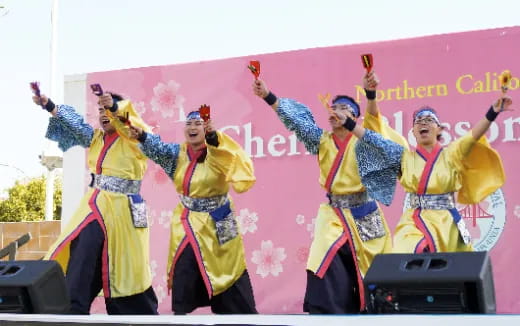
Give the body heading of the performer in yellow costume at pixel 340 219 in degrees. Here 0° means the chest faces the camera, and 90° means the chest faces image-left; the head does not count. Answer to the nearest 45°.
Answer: approximately 45°

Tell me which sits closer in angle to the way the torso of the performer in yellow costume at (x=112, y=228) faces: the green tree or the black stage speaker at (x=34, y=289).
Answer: the black stage speaker

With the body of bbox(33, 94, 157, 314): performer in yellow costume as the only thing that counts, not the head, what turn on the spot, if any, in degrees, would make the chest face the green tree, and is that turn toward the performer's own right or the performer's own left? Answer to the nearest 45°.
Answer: approximately 135° to the performer's own right

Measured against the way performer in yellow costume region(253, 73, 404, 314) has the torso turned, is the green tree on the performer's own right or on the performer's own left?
on the performer's own right

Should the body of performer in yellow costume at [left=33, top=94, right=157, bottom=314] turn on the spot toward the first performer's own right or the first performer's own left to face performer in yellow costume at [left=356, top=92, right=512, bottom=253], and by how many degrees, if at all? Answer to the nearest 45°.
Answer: approximately 90° to the first performer's own left

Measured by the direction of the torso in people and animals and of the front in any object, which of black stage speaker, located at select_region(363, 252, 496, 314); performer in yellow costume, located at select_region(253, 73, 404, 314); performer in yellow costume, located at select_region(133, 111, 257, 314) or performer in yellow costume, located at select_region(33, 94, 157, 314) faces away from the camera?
the black stage speaker

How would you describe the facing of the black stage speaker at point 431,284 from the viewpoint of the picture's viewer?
facing away from the viewer

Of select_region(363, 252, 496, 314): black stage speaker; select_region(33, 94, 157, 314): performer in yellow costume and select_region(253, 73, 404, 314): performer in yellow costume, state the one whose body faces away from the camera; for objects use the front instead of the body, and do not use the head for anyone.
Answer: the black stage speaker

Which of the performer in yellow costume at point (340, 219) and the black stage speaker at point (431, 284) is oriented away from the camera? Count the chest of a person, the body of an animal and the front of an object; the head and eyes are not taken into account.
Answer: the black stage speaker

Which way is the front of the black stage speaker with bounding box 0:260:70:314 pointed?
away from the camera
